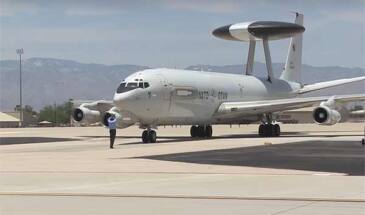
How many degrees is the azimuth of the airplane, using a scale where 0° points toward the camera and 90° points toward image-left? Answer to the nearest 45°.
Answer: approximately 45°
